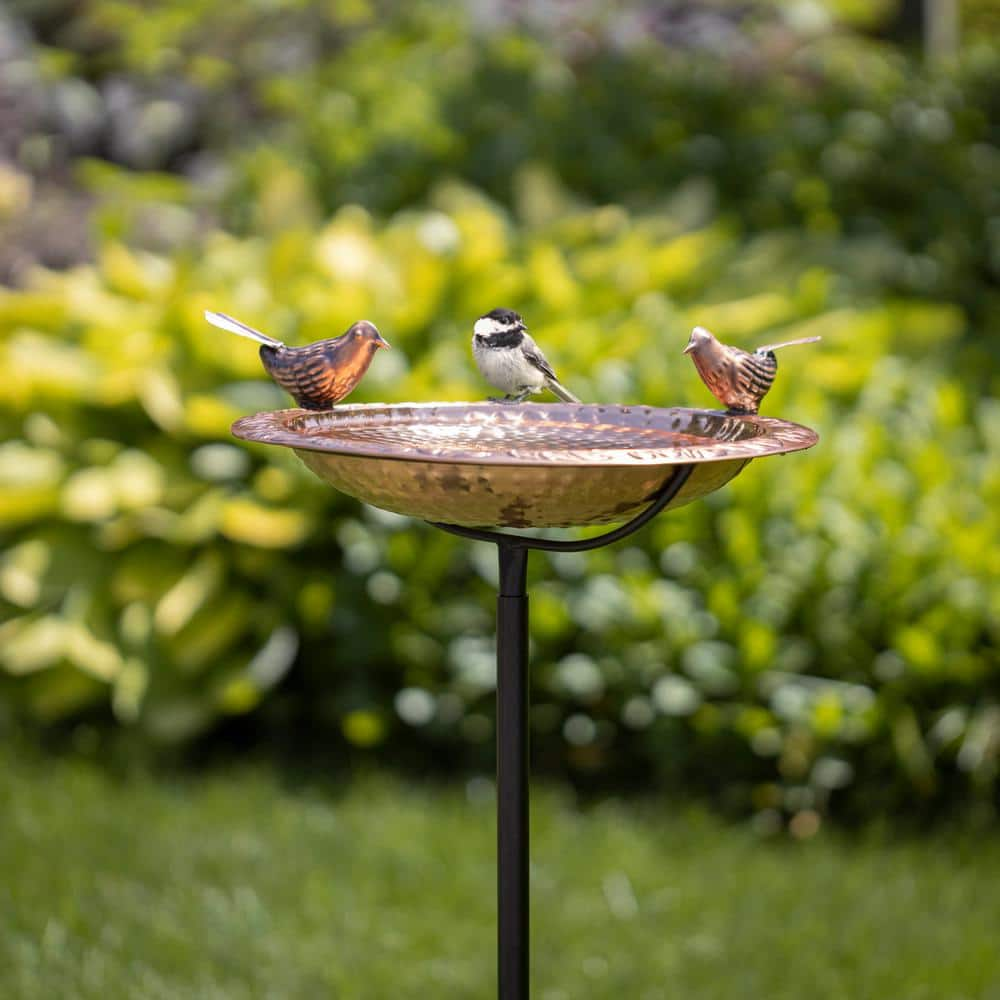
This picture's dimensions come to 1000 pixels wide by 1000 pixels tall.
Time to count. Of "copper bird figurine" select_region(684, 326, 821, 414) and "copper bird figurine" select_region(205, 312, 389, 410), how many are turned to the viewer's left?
1

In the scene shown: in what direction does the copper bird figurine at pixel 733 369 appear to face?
to the viewer's left

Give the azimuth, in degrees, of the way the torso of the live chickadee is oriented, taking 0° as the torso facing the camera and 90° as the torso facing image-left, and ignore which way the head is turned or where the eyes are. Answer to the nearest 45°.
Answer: approximately 45°

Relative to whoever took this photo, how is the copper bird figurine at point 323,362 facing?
facing to the right of the viewer

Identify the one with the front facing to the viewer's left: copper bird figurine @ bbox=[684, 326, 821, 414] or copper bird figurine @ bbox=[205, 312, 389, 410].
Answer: copper bird figurine @ bbox=[684, 326, 821, 414]

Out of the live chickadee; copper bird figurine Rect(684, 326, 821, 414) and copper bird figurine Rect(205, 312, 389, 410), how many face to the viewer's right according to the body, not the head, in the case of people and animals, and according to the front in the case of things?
1
